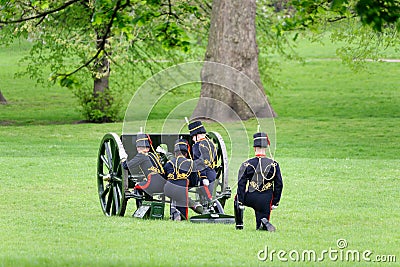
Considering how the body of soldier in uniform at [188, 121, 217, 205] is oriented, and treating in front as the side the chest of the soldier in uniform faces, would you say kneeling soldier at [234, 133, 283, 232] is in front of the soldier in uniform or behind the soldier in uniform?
behind

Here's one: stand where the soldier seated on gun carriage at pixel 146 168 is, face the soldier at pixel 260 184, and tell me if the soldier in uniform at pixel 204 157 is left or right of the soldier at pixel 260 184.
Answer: left

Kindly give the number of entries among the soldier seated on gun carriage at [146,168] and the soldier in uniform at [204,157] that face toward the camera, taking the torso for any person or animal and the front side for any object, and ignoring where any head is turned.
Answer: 0

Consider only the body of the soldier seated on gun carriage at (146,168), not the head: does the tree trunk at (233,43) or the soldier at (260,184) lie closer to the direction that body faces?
the tree trunk

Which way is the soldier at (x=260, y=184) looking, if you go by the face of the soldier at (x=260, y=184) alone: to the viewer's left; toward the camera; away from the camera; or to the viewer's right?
away from the camera

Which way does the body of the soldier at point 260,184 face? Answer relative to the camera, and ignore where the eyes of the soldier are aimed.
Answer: away from the camera

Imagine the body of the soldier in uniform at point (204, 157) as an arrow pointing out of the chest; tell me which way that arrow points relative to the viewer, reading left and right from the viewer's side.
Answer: facing away from the viewer and to the left of the viewer

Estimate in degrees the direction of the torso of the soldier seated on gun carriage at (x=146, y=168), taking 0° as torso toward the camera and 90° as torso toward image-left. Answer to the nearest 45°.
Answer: approximately 135°

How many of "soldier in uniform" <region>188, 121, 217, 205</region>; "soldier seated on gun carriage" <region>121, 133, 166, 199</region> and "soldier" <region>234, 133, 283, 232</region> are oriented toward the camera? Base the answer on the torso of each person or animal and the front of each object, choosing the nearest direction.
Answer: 0

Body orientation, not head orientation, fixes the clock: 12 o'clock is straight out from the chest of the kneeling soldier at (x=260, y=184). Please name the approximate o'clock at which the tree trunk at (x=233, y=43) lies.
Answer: The tree trunk is roughly at 12 o'clock from the kneeling soldier.

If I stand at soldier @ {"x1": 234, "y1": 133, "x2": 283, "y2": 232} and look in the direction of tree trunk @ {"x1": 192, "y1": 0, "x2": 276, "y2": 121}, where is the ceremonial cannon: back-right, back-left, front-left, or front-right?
front-left

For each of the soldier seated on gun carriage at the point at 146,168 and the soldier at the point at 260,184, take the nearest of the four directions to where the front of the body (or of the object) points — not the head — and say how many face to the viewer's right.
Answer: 0
